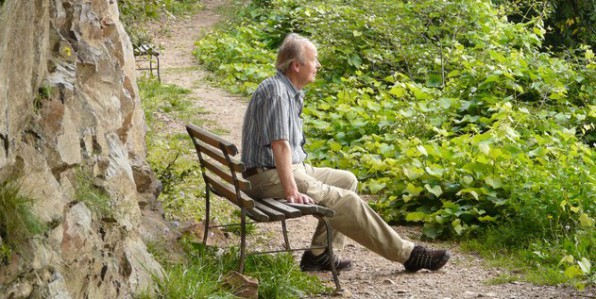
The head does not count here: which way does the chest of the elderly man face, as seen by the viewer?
to the viewer's right

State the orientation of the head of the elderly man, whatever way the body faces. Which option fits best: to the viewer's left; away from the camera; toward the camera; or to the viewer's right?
to the viewer's right
